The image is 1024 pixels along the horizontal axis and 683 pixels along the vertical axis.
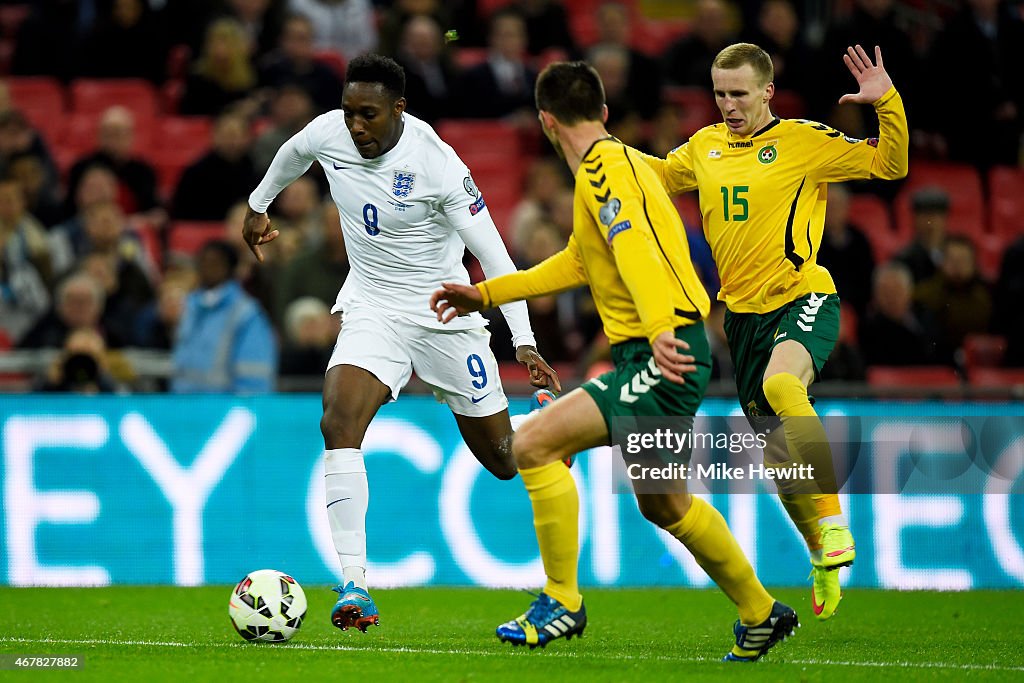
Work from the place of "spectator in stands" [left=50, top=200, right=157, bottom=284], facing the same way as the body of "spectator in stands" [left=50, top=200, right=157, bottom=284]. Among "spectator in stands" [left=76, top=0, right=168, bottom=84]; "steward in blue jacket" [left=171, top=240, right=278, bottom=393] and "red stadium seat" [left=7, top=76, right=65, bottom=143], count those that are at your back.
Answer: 2

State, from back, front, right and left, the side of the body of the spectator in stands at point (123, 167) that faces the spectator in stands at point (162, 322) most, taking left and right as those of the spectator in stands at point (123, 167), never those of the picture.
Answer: front

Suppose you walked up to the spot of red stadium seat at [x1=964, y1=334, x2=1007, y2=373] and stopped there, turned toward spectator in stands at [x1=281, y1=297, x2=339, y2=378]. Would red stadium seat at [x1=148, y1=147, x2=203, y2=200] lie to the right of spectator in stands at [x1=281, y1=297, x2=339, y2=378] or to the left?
right

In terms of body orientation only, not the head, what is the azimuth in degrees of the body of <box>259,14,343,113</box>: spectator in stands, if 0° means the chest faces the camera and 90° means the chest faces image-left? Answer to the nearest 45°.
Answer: approximately 0°

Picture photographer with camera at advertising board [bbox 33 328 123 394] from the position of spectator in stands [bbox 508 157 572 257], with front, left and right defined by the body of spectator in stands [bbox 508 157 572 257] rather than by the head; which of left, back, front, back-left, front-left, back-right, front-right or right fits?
front-right

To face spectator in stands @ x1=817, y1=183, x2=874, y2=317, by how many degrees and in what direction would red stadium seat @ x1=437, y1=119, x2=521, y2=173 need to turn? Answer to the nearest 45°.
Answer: approximately 45° to its left

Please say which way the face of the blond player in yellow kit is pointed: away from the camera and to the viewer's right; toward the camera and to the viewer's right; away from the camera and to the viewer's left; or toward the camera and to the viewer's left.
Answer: toward the camera and to the viewer's left

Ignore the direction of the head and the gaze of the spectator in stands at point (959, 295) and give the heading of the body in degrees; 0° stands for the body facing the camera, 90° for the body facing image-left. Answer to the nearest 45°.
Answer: approximately 0°

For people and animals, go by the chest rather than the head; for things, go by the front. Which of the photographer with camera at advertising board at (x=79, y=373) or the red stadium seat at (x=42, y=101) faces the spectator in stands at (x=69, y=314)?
the red stadium seat

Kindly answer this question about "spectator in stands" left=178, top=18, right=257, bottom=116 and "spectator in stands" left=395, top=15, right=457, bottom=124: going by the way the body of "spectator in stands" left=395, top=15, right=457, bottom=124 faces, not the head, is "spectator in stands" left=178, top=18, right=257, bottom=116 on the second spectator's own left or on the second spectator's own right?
on the second spectator's own right
